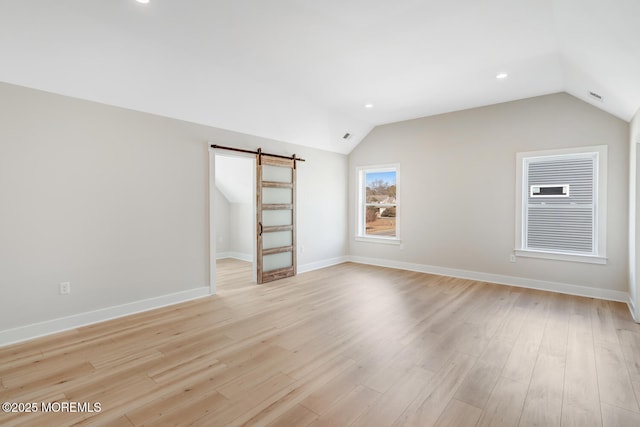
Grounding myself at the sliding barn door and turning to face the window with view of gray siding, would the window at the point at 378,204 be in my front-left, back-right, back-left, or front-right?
front-left

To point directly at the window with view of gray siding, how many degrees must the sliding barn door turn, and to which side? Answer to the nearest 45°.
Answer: approximately 45° to its left

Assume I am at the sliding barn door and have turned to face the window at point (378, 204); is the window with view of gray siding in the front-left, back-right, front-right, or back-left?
front-right

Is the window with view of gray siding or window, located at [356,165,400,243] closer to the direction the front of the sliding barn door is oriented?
the window with view of gray siding

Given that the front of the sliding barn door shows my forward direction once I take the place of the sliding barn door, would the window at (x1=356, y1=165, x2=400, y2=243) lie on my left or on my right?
on my left
